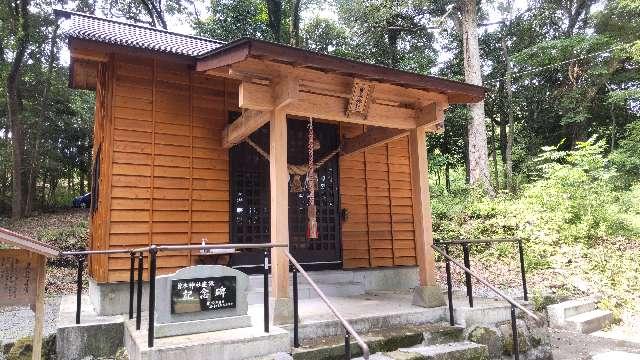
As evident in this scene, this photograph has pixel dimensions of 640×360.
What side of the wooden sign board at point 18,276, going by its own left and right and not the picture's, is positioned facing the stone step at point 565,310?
left

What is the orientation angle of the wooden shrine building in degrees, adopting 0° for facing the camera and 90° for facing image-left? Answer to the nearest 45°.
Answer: approximately 315°

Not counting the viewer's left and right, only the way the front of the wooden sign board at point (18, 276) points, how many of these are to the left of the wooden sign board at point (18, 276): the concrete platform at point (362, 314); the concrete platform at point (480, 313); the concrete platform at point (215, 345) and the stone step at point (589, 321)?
4

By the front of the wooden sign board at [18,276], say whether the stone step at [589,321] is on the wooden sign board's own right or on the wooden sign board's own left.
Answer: on the wooden sign board's own left

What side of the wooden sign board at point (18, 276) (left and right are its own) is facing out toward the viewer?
front

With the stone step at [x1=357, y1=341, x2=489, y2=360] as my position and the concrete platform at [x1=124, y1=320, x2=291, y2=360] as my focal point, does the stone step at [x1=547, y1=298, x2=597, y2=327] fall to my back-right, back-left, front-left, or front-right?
back-right

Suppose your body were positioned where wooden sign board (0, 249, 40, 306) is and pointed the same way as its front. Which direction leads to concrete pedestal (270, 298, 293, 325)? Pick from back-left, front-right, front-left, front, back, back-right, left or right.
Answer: left

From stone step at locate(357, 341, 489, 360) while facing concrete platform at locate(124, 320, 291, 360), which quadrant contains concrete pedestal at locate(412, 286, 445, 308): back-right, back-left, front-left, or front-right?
back-right

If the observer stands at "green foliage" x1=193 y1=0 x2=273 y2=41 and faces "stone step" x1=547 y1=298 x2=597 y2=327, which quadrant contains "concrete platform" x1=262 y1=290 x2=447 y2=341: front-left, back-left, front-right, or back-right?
front-right

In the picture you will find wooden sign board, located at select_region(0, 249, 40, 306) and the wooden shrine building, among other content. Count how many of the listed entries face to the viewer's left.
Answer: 0

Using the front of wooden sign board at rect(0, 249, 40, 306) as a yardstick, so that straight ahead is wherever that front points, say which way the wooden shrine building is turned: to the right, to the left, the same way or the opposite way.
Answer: the same way
